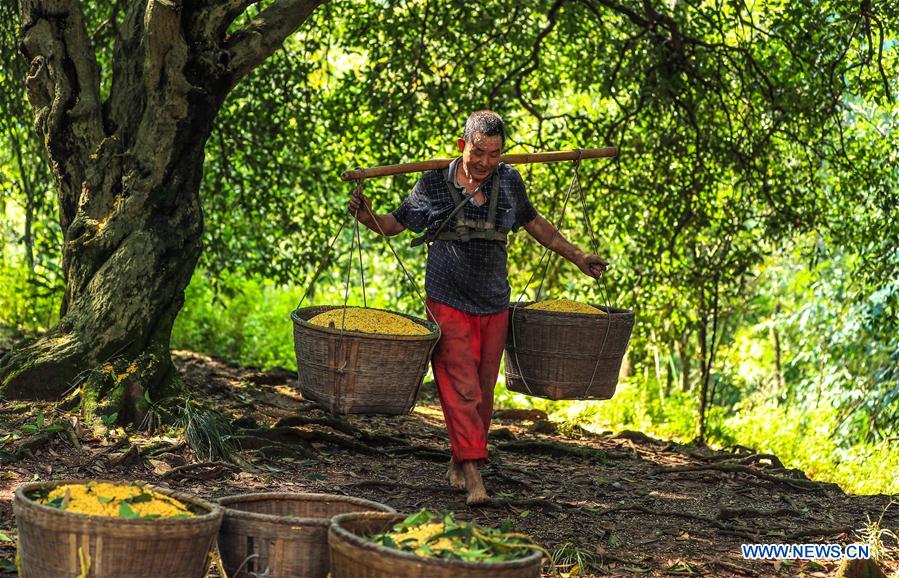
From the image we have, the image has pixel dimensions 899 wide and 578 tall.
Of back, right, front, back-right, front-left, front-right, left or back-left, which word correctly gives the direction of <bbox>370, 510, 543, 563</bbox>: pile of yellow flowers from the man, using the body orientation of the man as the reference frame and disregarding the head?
front

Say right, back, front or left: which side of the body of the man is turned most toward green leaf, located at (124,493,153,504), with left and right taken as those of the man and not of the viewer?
front

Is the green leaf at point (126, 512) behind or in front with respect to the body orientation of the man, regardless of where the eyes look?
in front

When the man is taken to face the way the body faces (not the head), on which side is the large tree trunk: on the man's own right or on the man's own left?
on the man's own right

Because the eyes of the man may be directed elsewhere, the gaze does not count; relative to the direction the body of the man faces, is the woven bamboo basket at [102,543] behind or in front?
in front

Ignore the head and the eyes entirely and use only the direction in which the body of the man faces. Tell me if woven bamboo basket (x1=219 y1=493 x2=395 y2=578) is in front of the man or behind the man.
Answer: in front

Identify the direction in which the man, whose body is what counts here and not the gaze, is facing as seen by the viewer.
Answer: toward the camera

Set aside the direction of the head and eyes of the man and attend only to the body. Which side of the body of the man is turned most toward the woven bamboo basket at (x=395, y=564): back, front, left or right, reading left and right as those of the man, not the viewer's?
front
